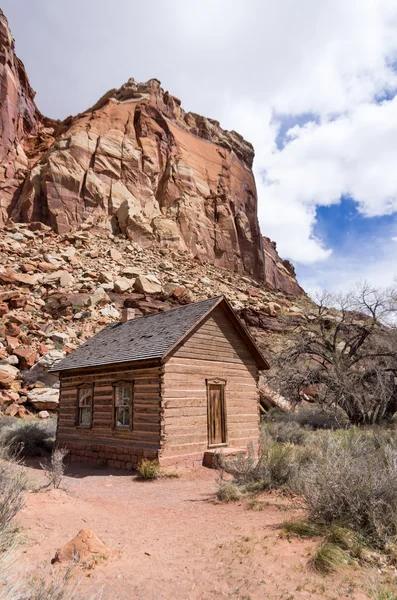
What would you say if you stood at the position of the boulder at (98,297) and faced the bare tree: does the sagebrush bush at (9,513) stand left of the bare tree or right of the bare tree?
right

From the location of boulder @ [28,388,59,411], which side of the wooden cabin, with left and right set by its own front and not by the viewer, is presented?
back

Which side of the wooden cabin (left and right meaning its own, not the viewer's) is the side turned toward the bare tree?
left

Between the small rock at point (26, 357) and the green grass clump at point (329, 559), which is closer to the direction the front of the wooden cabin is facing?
the green grass clump

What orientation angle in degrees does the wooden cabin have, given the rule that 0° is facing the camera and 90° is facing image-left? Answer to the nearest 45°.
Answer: approximately 315°

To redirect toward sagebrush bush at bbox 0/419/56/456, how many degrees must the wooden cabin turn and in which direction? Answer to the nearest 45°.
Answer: approximately 180°

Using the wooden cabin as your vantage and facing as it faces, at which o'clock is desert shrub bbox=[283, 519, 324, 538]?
The desert shrub is roughly at 1 o'clock from the wooden cabin.

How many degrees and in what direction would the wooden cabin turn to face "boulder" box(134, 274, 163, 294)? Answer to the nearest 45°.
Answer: approximately 135° to its left

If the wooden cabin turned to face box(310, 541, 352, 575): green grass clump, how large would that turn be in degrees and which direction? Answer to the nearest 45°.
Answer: approximately 45° to its right

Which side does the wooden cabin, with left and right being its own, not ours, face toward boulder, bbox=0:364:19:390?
back

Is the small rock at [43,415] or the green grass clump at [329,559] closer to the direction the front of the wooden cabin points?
the green grass clump

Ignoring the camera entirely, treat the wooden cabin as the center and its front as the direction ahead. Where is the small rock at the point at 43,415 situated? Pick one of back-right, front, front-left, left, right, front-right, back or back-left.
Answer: back

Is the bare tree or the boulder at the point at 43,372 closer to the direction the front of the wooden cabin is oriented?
the bare tree

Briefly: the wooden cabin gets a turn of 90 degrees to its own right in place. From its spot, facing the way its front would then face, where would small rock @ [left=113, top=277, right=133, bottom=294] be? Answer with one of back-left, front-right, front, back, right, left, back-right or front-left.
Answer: back-right

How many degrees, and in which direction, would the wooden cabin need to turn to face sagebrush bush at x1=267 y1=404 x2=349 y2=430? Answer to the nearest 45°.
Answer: approximately 90° to its left

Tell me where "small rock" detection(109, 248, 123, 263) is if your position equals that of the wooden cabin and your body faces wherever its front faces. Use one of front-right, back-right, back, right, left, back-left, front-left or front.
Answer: back-left
